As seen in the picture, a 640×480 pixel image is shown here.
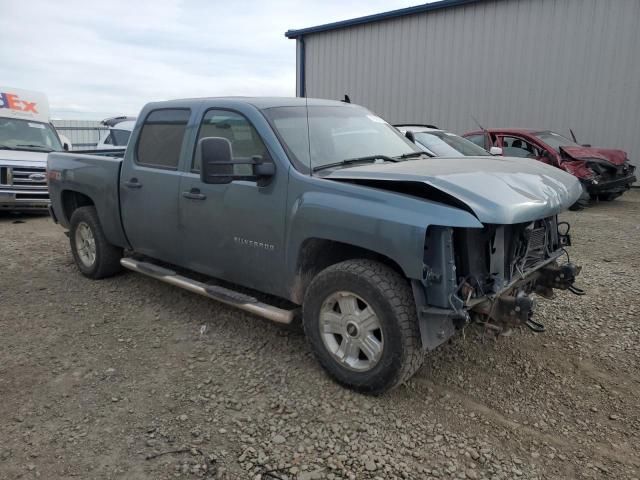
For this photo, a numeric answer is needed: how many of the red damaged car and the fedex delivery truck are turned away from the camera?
0

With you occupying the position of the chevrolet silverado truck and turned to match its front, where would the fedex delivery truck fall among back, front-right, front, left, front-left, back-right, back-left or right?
back

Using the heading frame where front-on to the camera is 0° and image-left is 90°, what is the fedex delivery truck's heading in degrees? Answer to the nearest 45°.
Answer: approximately 0°

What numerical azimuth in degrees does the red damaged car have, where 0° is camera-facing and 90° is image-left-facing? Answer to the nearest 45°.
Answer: approximately 315°

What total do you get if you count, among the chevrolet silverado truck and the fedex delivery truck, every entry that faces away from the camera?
0

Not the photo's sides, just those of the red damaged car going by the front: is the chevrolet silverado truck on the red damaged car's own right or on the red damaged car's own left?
on the red damaged car's own right

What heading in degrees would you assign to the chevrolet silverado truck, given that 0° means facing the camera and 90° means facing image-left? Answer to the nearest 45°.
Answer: approximately 315°

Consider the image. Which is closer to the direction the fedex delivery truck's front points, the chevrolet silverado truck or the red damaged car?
the chevrolet silverado truck

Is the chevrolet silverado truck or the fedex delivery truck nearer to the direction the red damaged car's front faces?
the chevrolet silverado truck

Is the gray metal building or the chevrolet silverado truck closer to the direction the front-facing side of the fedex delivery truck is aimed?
the chevrolet silverado truck

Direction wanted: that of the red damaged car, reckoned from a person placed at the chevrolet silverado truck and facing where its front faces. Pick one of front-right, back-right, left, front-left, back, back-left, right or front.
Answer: left

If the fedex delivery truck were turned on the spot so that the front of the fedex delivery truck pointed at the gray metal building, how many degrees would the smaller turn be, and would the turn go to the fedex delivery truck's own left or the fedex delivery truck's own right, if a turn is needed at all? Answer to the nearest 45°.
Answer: approximately 90° to the fedex delivery truck's own left
